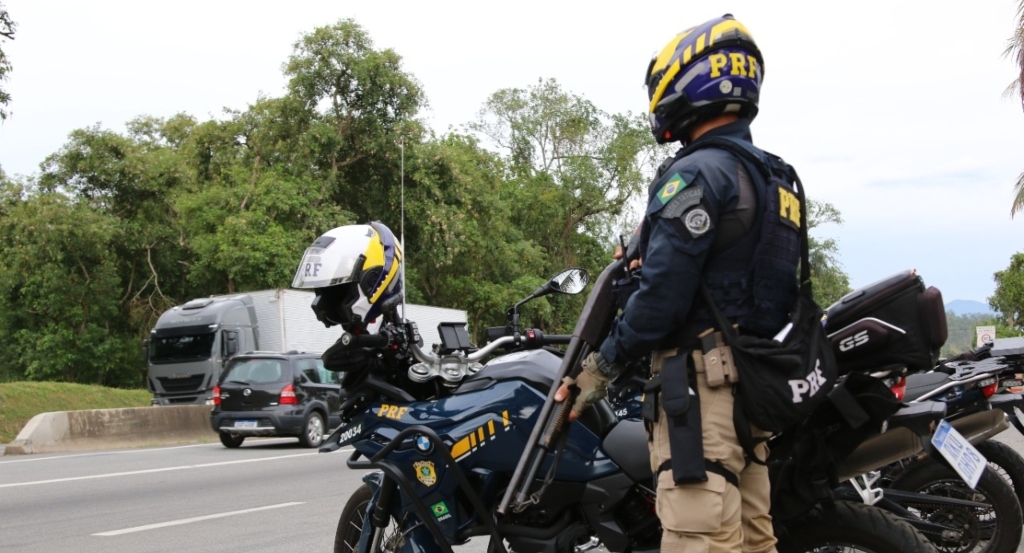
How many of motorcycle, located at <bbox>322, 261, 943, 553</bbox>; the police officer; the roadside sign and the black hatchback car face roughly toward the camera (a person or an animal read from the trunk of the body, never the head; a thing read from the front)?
1

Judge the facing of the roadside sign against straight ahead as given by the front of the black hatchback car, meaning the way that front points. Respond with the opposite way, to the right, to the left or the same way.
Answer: the opposite way

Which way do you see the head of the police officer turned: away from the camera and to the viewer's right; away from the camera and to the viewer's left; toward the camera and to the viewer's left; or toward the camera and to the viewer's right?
away from the camera and to the viewer's left

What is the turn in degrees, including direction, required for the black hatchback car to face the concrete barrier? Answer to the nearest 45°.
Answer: approximately 90° to its left

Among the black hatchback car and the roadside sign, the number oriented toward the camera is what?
1

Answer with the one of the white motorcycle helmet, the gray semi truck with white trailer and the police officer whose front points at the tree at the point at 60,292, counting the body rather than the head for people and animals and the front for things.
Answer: the police officer

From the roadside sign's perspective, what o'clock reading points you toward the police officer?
The police officer is roughly at 12 o'clock from the roadside sign.

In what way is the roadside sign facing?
toward the camera

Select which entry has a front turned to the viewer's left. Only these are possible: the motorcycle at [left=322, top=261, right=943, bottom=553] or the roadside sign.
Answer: the motorcycle

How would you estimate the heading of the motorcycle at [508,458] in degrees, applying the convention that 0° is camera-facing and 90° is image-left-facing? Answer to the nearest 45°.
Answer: approximately 90°

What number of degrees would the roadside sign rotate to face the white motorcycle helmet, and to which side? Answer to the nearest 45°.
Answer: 0° — it already faces it

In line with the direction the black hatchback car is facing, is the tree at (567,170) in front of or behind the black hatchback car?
in front

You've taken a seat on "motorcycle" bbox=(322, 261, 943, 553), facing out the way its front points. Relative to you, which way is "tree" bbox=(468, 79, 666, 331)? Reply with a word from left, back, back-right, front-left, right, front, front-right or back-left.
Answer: right

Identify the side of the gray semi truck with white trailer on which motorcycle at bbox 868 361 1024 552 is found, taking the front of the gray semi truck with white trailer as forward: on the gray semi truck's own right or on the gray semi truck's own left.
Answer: on the gray semi truck's own left
